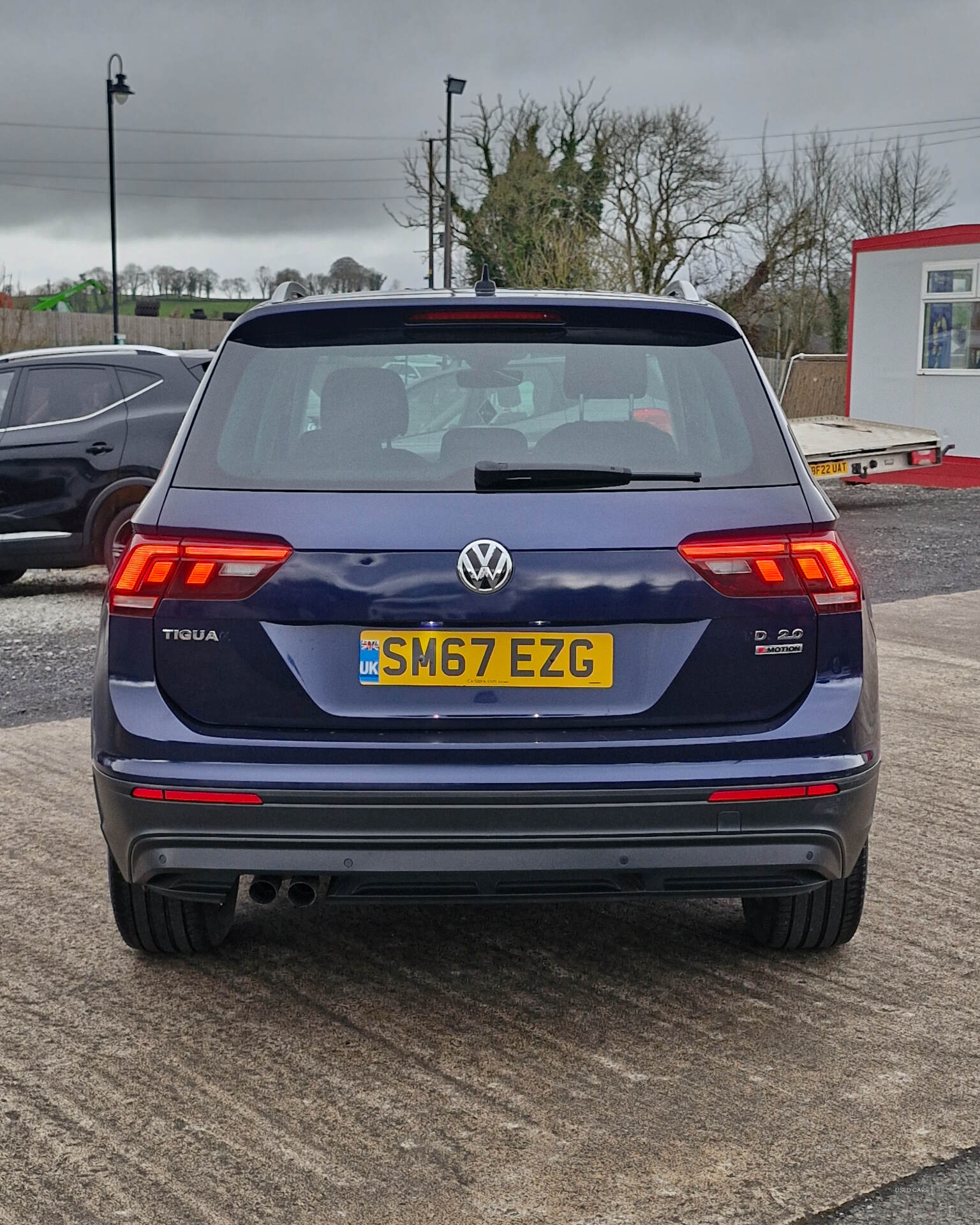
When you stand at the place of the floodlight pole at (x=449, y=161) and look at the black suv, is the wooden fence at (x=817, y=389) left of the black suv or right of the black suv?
left

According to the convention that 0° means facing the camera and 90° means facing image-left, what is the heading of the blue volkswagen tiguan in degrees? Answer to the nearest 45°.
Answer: approximately 180°

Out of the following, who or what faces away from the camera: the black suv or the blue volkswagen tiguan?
the blue volkswagen tiguan

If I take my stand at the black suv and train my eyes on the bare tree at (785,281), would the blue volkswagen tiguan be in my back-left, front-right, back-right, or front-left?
back-right

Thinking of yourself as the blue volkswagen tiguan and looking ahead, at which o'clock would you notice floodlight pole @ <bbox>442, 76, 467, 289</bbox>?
The floodlight pole is roughly at 12 o'clock from the blue volkswagen tiguan.

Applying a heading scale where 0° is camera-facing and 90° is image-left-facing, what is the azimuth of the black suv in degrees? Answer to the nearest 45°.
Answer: approximately 90°

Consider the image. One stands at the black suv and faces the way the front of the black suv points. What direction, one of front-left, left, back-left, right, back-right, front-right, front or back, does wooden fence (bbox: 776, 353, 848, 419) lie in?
back-right

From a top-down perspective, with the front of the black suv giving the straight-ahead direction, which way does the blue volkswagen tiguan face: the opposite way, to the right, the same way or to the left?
to the right

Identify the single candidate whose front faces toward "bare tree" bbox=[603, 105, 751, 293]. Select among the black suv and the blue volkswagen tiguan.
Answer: the blue volkswagen tiguan

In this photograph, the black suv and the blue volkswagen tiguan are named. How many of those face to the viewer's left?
1

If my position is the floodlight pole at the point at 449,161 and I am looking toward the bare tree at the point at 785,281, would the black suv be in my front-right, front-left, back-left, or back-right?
back-right

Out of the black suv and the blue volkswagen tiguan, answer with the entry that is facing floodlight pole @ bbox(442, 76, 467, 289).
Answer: the blue volkswagen tiguan

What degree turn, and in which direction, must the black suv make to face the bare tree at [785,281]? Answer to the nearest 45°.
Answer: approximately 135° to its right
